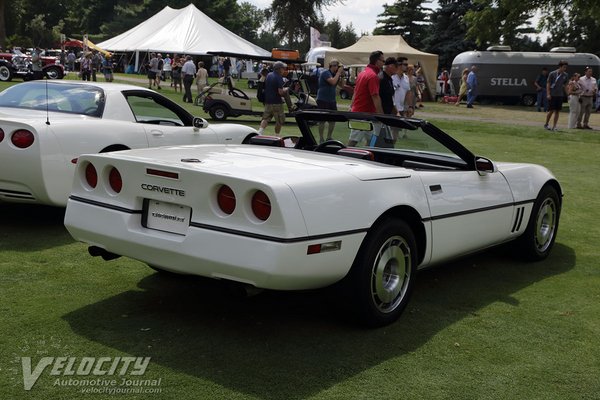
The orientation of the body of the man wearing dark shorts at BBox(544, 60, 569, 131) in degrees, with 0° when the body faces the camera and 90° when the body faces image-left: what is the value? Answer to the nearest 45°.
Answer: approximately 315°

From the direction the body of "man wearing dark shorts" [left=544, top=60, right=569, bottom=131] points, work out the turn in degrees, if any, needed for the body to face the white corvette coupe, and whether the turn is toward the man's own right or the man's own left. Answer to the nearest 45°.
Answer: approximately 45° to the man's own right

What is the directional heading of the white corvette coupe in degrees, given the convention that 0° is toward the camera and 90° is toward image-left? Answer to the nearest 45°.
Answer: approximately 225°

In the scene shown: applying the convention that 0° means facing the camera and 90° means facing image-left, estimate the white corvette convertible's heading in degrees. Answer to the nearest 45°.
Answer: approximately 225°

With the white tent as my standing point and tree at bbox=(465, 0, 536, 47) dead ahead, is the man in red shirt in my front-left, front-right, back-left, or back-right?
front-right

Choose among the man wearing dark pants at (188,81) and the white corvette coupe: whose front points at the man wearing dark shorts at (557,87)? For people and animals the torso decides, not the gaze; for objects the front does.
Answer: the white corvette coupe

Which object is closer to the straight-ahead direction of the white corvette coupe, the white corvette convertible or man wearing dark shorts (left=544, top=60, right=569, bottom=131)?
the man wearing dark shorts

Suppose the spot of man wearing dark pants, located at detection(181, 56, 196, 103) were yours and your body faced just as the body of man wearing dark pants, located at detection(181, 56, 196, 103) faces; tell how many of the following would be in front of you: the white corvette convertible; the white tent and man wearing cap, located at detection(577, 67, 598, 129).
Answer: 1

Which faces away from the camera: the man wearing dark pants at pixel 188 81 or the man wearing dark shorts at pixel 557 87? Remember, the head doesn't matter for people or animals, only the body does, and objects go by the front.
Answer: the man wearing dark pants at pixel 188 81

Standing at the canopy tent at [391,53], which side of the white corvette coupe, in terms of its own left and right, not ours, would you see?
front

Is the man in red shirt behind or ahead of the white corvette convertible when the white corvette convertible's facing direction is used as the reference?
ahead

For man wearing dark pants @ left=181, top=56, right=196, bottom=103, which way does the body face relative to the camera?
away from the camera

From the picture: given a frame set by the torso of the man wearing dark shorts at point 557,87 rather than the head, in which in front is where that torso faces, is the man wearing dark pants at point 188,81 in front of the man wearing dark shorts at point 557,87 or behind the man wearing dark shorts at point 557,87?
behind

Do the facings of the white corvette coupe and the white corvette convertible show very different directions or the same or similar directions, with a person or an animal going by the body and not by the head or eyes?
same or similar directions
